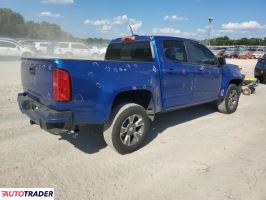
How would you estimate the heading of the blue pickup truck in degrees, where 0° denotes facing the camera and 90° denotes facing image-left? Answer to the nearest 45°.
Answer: approximately 225°

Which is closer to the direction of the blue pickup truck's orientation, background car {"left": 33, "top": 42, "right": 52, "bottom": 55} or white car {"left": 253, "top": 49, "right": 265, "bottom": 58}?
the white car

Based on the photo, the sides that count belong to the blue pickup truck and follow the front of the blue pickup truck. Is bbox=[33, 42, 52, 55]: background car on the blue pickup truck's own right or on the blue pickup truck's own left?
on the blue pickup truck's own left

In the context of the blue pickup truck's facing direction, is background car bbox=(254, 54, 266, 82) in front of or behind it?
in front

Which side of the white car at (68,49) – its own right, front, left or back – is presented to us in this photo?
right
